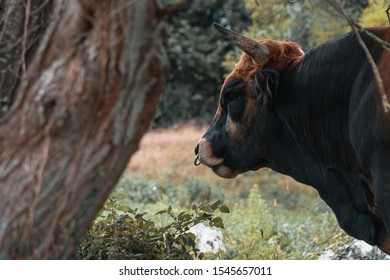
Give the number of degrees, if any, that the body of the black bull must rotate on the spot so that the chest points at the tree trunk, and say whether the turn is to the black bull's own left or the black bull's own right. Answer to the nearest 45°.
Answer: approximately 45° to the black bull's own left

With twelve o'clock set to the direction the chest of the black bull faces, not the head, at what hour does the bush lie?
The bush is roughly at 11 o'clock from the black bull.

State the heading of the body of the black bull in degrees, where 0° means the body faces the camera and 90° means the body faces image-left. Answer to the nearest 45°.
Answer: approximately 90°
